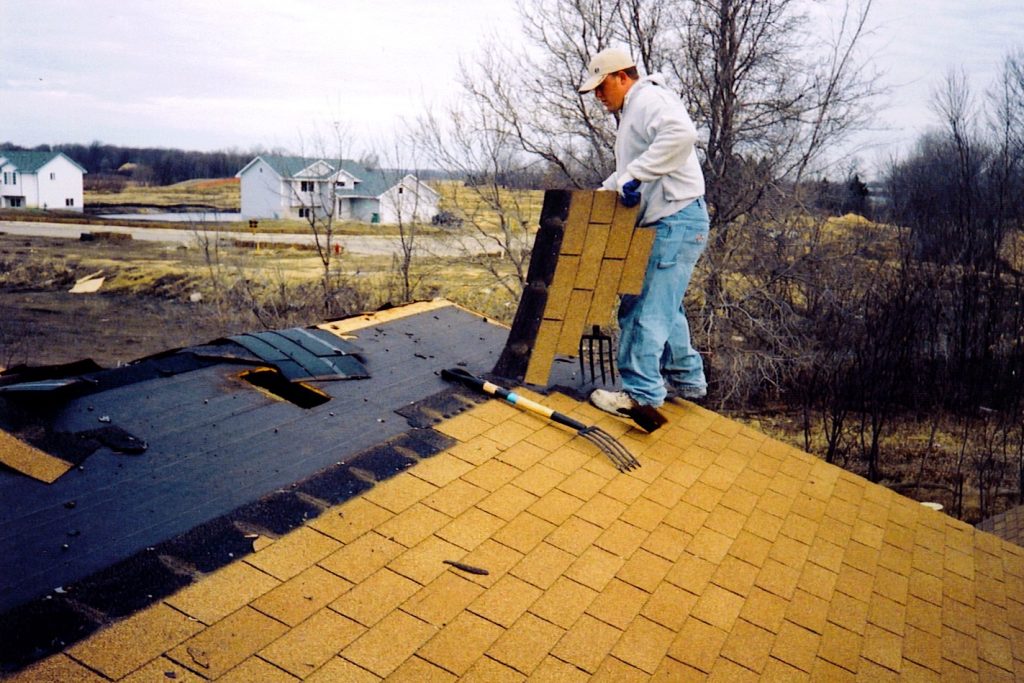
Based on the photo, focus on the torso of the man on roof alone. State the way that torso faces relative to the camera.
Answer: to the viewer's left

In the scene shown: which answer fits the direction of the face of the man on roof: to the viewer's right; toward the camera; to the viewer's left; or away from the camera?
to the viewer's left
